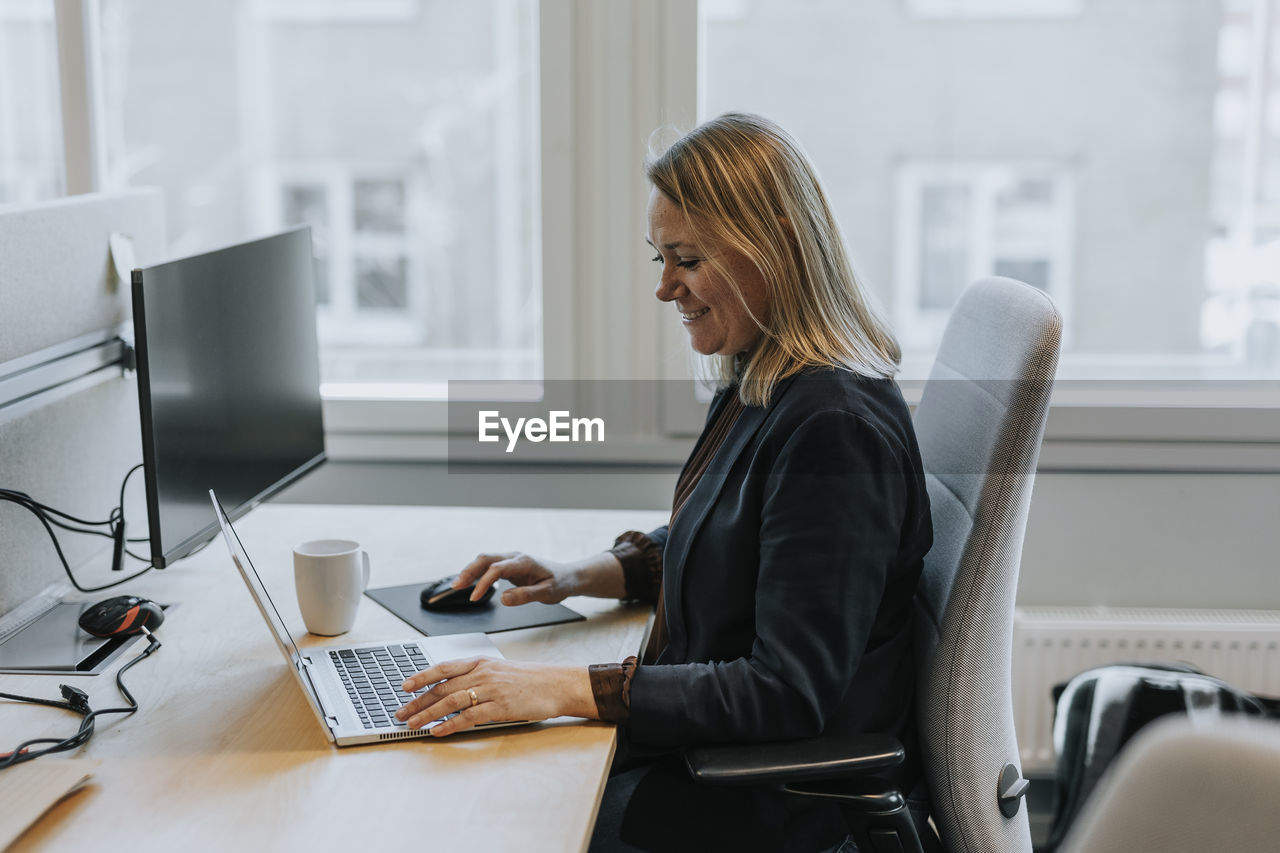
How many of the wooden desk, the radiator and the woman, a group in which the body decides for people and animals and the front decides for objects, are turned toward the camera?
1

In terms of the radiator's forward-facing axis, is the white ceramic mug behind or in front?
in front

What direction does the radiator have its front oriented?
toward the camera

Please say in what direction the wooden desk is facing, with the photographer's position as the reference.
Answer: facing to the right of the viewer

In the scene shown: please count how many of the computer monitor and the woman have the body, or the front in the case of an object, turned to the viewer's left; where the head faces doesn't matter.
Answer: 1

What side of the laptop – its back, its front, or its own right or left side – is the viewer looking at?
right

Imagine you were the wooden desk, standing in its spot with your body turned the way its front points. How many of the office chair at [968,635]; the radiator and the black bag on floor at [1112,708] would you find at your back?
0

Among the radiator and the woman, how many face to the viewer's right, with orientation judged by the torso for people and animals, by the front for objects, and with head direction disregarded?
0

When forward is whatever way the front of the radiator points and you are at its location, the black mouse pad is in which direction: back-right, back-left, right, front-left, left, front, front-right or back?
front-right

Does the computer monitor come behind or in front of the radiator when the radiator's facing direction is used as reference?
in front

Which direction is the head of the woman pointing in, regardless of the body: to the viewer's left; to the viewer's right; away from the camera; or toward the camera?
to the viewer's left

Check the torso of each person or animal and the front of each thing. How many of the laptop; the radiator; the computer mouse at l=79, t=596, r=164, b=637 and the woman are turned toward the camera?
1

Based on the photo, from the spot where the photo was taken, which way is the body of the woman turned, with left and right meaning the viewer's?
facing to the left of the viewer

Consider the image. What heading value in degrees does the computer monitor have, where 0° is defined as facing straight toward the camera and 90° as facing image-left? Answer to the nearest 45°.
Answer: approximately 315°

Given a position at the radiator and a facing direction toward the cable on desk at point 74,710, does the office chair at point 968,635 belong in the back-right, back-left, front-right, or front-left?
front-left

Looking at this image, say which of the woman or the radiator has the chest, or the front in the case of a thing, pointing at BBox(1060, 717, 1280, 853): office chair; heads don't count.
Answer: the radiator

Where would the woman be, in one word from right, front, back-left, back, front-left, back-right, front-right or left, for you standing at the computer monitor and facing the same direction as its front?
front

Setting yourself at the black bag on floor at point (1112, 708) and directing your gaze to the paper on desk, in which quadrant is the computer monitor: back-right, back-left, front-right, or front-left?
front-right
